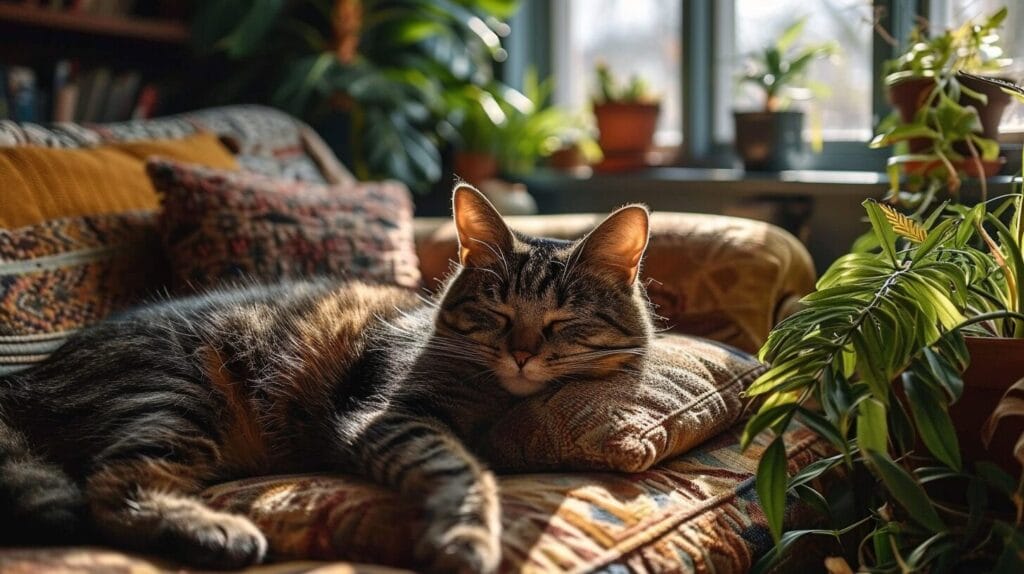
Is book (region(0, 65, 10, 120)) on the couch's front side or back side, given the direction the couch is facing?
on the back side

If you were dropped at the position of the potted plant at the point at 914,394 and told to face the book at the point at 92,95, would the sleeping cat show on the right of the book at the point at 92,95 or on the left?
left

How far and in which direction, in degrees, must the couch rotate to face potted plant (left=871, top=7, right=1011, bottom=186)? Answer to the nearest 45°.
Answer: approximately 90° to its left

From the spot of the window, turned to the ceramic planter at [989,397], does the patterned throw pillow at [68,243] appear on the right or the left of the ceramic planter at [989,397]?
right

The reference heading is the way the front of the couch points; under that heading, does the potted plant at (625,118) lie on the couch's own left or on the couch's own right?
on the couch's own left

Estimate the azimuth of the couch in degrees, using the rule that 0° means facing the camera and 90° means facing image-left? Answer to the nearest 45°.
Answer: approximately 315°

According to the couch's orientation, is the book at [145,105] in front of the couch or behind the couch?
behind

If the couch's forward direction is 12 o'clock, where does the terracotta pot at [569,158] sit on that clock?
The terracotta pot is roughly at 8 o'clock from the couch.

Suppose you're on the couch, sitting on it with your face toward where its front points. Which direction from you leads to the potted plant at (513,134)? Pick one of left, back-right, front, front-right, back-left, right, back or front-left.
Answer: back-left
